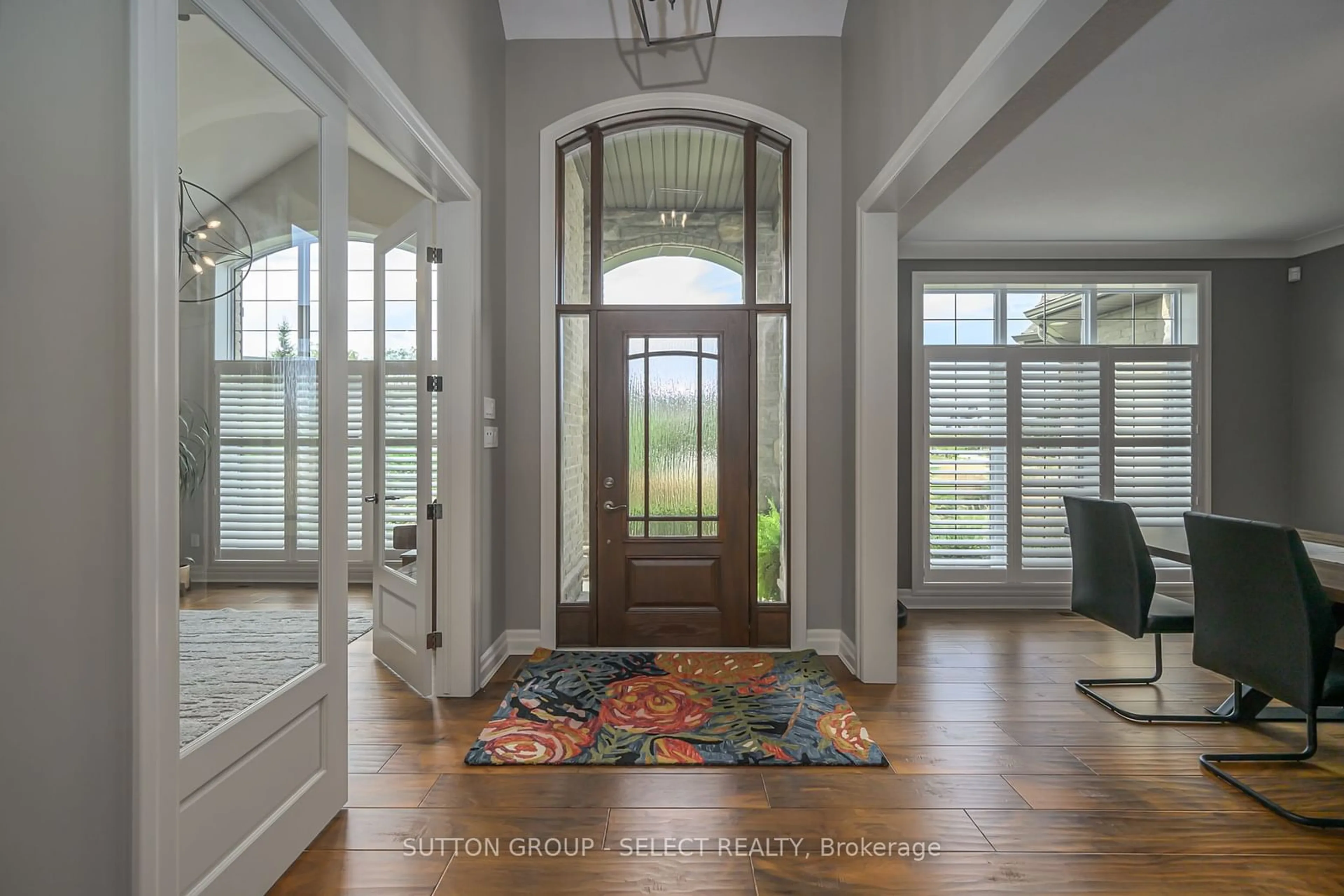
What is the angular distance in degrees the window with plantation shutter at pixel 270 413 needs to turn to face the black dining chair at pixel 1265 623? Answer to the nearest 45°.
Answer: approximately 90° to its left

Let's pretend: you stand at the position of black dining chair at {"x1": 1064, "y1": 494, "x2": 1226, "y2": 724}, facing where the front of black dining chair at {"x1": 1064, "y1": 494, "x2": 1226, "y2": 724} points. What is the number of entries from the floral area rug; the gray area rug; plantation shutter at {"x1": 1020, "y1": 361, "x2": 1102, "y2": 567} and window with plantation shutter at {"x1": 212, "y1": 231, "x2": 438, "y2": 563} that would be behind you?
3

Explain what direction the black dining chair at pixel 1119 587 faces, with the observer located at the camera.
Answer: facing away from the viewer and to the right of the viewer

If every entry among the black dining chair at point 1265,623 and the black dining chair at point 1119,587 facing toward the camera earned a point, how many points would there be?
0

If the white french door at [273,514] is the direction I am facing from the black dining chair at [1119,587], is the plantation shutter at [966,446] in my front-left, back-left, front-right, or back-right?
back-right

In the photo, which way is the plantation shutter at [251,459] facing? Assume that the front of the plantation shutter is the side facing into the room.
toward the camera

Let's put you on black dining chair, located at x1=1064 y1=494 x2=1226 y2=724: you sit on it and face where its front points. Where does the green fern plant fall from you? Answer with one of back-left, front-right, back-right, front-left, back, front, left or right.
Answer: back-left

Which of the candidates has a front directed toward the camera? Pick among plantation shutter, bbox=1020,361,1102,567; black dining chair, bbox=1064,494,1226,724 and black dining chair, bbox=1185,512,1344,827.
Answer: the plantation shutter

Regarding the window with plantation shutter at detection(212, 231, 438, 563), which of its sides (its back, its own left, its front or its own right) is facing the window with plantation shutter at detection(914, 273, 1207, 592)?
left

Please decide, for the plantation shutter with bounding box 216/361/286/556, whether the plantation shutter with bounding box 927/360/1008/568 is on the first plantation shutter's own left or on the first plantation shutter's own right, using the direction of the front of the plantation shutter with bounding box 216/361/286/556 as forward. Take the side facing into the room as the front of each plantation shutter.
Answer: on the first plantation shutter's own left

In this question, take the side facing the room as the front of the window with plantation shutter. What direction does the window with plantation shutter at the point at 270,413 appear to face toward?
toward the camera

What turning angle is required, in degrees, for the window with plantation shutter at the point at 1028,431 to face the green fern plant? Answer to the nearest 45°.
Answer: approximately 45° to its right

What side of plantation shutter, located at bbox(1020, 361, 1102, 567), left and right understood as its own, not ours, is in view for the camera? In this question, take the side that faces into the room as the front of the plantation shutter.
front

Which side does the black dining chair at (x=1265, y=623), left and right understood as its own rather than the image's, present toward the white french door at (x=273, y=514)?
back

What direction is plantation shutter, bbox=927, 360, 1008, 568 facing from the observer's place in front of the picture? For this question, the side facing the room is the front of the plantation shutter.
facing the viewer

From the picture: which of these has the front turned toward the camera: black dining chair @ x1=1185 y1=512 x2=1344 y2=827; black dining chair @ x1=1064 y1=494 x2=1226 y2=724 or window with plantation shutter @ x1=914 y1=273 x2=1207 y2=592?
the window with plantation shutter

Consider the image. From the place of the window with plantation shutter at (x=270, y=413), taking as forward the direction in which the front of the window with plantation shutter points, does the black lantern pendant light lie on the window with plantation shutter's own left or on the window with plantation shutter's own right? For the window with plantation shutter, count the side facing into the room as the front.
on the window with plantation shutter's own left

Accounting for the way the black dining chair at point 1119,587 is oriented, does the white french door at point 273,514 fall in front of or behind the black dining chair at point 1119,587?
behind
